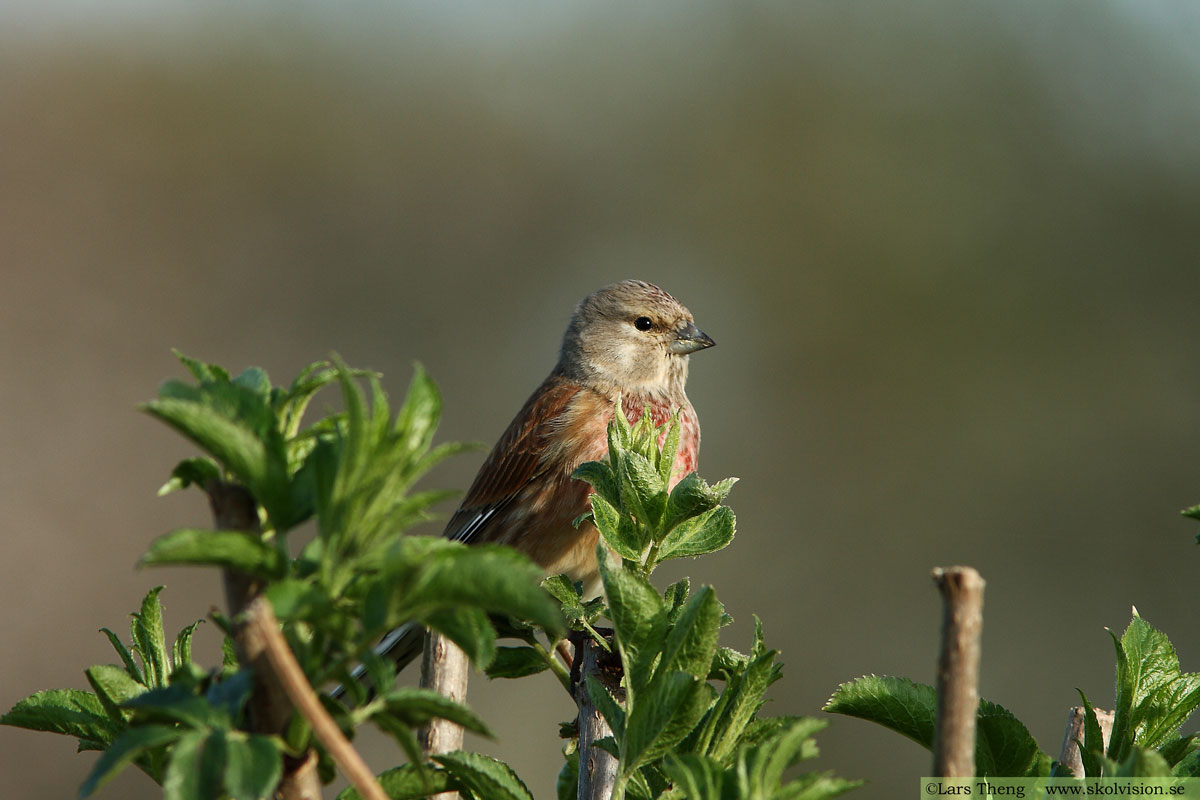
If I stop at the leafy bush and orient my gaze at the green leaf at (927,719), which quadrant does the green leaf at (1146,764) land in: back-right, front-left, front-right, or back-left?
front-right

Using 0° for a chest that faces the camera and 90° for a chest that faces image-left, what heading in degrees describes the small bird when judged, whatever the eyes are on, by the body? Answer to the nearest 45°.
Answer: approximately 270°
